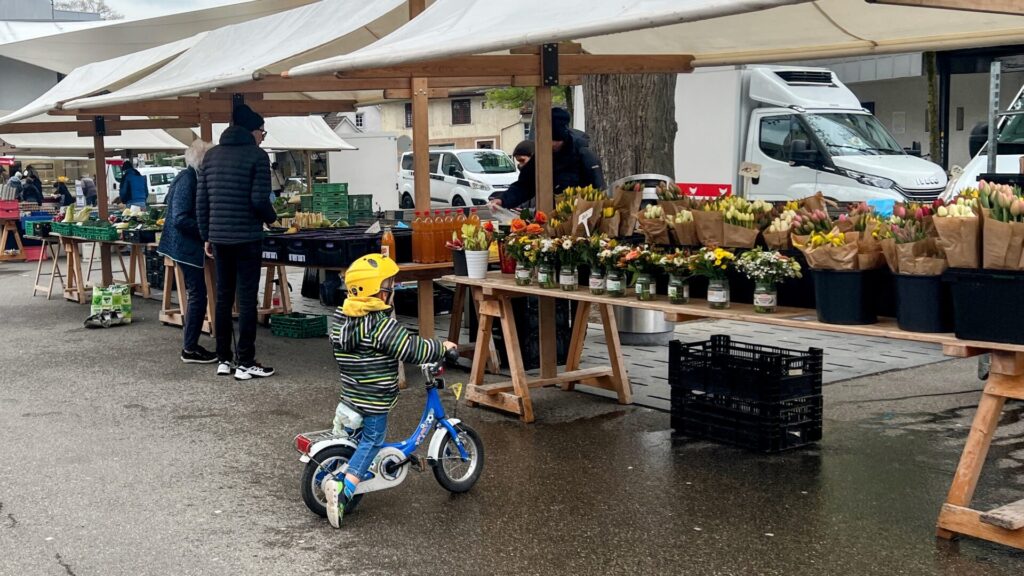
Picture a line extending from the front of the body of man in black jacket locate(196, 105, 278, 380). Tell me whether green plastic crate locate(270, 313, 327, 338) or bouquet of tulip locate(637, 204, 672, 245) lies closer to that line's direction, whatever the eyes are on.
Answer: the green plastic crate

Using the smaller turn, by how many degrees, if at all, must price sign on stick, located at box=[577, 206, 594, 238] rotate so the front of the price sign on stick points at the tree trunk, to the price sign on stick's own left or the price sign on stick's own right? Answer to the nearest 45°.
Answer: approximately 180°

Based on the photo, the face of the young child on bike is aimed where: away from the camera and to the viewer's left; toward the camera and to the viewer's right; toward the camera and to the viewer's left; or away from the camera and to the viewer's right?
away from the camera and to the viewer's right

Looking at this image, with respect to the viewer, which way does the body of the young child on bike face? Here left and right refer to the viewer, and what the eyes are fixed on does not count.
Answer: facing away from the viewer and to the right of the viewer

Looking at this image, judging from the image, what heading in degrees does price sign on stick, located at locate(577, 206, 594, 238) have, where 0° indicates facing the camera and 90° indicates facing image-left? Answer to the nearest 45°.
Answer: approximately 0°

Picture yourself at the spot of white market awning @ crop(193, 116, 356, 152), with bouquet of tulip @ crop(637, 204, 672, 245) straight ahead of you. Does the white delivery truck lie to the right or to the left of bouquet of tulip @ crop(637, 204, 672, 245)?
left
